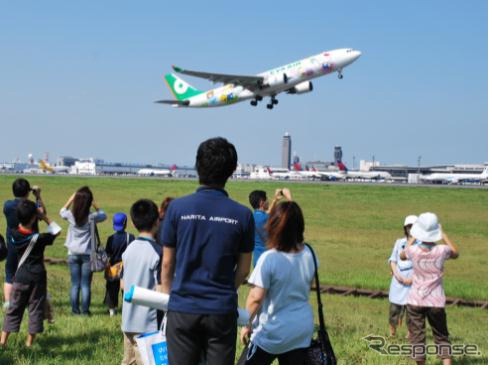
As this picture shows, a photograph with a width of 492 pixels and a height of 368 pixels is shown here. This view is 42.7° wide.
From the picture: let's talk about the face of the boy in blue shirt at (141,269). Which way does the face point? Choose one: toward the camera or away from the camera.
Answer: away from the camera

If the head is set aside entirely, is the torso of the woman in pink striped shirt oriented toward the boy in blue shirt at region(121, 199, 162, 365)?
no

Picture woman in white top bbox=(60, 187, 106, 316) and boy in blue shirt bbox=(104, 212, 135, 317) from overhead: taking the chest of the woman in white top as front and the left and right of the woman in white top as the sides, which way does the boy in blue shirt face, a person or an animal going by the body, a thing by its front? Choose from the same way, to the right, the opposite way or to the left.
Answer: the same way

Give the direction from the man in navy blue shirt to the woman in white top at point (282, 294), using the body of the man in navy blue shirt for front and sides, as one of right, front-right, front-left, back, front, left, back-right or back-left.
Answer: front-right

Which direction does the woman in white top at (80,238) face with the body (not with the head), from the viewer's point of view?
away from the camera

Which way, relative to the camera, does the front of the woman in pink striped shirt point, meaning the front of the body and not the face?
away from the camera

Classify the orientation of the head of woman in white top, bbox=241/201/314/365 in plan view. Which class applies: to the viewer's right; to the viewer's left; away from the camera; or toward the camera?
away from the camera

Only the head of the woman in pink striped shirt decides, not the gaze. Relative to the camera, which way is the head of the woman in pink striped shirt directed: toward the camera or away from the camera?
away from the camera

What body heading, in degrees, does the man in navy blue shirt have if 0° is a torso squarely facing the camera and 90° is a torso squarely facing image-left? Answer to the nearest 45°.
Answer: approximately 180°

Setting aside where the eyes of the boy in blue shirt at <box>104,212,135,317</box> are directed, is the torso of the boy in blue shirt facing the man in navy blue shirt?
no

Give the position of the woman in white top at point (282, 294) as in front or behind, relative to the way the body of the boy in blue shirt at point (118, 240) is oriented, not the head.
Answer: behind

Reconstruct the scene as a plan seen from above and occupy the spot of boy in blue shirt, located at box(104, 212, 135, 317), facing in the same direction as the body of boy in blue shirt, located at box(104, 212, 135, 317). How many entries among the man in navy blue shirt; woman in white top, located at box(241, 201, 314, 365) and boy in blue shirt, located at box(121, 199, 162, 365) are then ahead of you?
0

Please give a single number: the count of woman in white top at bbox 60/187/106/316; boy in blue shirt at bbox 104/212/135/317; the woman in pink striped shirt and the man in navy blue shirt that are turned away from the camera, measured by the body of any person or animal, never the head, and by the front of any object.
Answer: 4

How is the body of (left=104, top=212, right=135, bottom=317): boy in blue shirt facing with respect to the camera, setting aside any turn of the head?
away from the camera

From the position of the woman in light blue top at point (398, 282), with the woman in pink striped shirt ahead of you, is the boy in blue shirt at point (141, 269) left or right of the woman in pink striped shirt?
right

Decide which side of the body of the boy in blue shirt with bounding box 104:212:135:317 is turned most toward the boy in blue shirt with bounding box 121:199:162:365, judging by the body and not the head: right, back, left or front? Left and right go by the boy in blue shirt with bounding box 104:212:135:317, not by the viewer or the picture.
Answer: back
